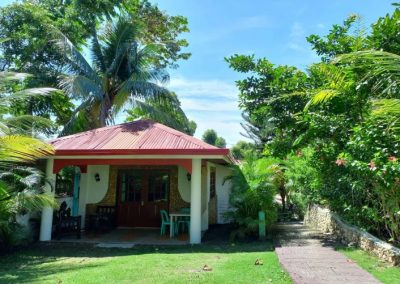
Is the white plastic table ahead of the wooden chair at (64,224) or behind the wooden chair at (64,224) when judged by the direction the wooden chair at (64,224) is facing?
ahead

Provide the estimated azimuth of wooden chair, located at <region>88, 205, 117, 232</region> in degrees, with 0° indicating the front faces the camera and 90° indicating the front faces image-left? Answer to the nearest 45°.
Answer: approximately 45°

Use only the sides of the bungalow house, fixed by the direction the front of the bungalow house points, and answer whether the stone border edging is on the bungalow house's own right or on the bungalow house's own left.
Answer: on the bungalow house's own left

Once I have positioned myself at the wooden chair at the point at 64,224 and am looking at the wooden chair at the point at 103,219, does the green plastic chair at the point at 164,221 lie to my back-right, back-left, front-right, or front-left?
front-right

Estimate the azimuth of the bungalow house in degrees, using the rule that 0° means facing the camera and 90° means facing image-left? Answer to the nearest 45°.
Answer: approximately 0°

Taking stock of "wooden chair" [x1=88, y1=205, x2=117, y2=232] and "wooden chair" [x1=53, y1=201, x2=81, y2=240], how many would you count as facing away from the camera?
0

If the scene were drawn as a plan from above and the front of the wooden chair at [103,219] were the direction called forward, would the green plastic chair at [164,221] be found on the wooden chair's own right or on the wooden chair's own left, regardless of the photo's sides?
on the wooden chair's own left

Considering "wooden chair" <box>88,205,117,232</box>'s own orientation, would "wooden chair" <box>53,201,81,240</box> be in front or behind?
in front

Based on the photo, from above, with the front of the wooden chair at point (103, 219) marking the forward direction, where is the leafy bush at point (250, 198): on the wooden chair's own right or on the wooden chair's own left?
on the wooden chair's own left

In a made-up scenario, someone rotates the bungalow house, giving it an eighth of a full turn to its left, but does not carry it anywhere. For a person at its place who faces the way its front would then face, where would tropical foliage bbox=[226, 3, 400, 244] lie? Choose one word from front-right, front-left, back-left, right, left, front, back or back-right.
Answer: front

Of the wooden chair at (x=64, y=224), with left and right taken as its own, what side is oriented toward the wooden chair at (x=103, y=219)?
left
